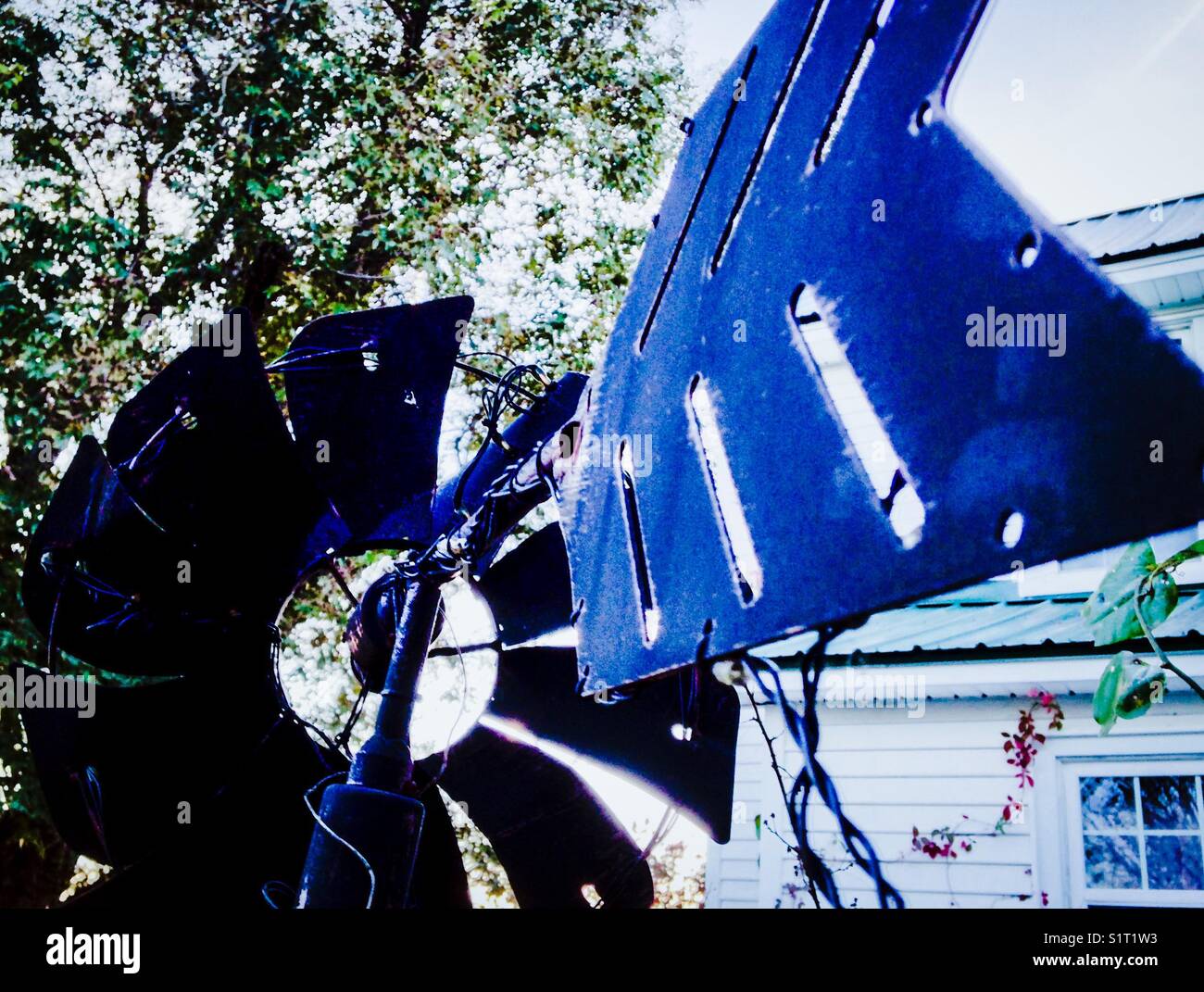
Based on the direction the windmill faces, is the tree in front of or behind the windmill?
in front

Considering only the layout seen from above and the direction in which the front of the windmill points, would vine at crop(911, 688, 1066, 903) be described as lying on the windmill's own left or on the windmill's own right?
on the windmill's own right

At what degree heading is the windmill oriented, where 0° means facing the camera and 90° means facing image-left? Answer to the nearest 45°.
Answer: approximately 135°
